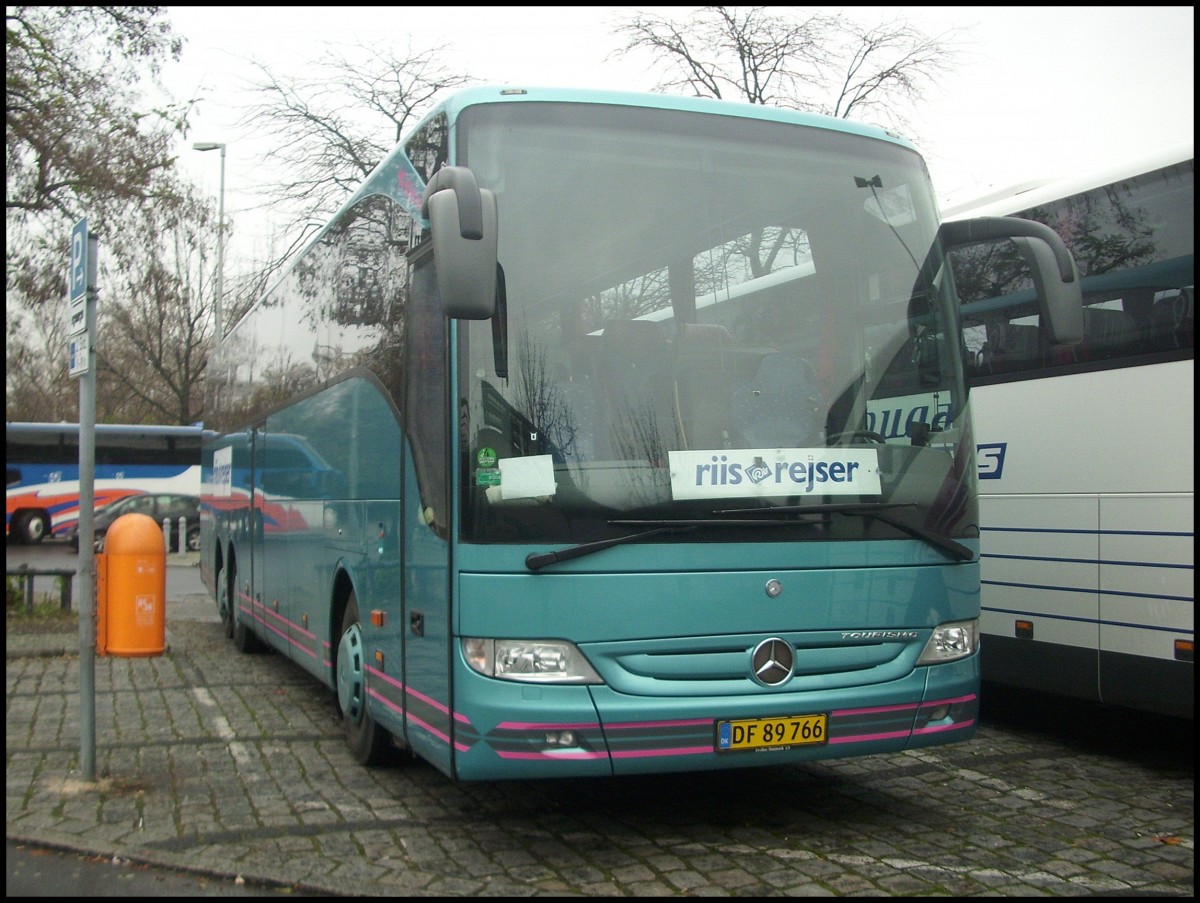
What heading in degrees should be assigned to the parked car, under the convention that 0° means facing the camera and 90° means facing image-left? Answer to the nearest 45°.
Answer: approximately 90°

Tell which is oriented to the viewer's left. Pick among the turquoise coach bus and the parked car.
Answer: the parked car

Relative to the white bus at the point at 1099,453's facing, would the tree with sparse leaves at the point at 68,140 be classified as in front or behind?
behind

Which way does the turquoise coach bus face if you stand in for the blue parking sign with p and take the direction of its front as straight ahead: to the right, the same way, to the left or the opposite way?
to the left

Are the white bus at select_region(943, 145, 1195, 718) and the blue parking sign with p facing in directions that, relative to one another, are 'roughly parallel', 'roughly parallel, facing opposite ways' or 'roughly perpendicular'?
roughly perpendicular

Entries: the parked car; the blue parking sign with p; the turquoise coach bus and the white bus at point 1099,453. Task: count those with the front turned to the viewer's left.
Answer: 2

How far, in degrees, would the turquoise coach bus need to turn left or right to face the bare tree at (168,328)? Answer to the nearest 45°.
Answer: approximately 180°
